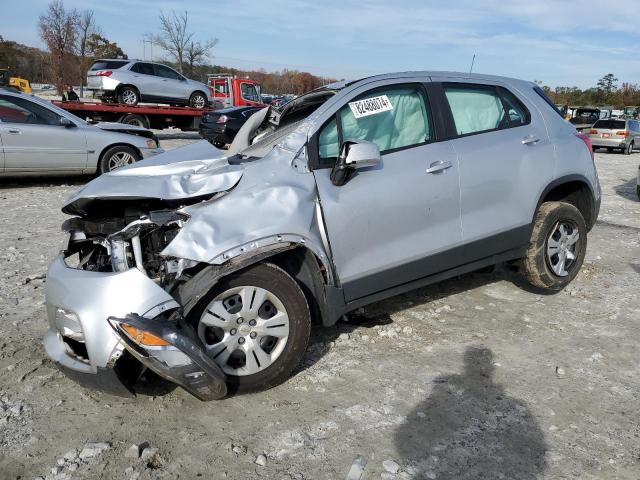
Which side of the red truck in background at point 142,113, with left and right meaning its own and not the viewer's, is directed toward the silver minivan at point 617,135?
front

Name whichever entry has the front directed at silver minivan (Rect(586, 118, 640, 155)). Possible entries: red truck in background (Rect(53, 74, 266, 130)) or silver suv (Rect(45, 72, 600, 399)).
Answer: the red truck in background

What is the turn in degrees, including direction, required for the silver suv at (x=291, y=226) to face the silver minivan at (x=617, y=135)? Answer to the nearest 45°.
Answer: approximately 180°

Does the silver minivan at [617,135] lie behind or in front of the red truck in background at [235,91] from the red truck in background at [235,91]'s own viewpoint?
in front

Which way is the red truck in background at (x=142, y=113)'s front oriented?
to the viewer's right

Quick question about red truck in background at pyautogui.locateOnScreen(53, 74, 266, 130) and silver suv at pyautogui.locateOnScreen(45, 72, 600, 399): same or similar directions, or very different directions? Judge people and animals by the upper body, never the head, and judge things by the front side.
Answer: very different directions

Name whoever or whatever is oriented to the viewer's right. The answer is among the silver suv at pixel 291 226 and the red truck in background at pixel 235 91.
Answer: the red truck in background

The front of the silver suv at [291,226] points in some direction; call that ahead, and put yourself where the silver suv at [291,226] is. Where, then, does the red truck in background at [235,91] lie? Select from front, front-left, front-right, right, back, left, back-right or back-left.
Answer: back-right

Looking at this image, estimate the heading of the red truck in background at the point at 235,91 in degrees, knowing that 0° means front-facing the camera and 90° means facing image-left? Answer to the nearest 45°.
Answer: approximately 270°

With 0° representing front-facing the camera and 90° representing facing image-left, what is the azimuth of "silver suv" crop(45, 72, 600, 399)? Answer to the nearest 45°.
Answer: approximately 45°

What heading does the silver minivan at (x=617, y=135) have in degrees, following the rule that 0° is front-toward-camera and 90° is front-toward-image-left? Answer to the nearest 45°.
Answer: approximately 225°
